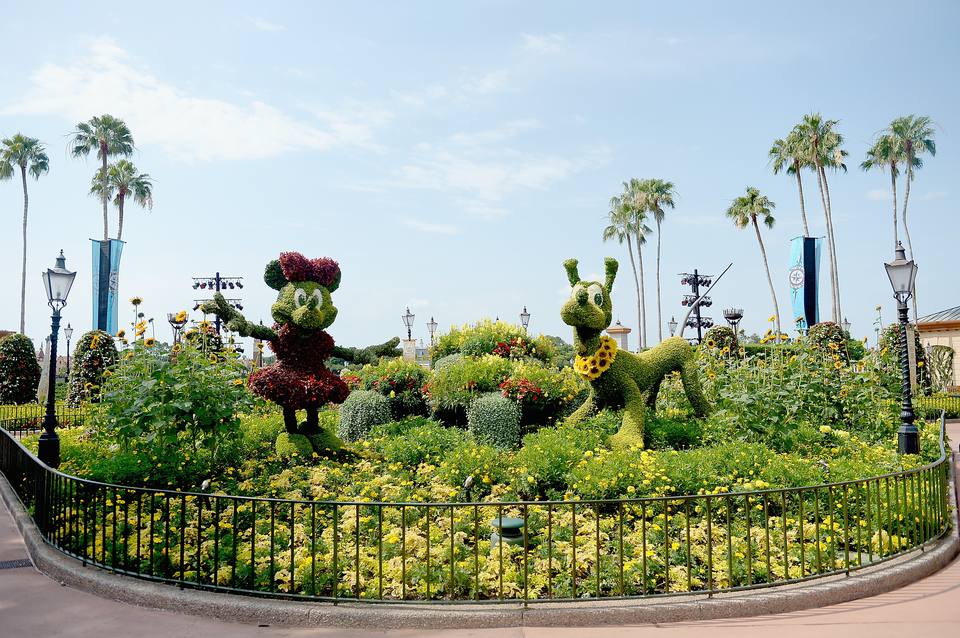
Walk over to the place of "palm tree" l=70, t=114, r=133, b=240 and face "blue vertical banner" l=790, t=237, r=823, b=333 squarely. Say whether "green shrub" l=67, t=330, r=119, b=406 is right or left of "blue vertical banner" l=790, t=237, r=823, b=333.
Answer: right

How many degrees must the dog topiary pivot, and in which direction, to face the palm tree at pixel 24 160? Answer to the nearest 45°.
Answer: approximately 90° to its right

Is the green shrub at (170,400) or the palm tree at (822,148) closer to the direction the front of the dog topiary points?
the green shrub

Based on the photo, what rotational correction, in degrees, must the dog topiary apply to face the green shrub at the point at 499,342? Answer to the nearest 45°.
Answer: approximately 90° to its right

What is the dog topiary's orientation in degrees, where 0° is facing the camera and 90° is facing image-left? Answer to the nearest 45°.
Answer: approximately 45°

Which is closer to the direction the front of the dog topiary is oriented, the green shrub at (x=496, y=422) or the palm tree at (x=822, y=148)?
the green shrub

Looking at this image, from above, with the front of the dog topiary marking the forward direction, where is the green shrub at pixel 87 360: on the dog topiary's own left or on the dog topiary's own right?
on the dog topiary's own right

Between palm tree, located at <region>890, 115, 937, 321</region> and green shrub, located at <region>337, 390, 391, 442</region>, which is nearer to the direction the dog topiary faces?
the green shrub

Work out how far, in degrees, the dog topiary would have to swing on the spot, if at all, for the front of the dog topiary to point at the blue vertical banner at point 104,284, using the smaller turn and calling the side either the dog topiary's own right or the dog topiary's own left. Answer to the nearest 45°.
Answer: approximately 90° to the dog topiary's own right

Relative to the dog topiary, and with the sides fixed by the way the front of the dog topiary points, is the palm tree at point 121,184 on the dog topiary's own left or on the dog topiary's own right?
on the dog topiary's own right

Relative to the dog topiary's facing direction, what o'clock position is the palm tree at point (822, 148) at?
The palm tree is roughly at 5 o'clock from the dog topiary.

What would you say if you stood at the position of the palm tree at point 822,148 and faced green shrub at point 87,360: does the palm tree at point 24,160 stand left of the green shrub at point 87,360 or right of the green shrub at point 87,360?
right
